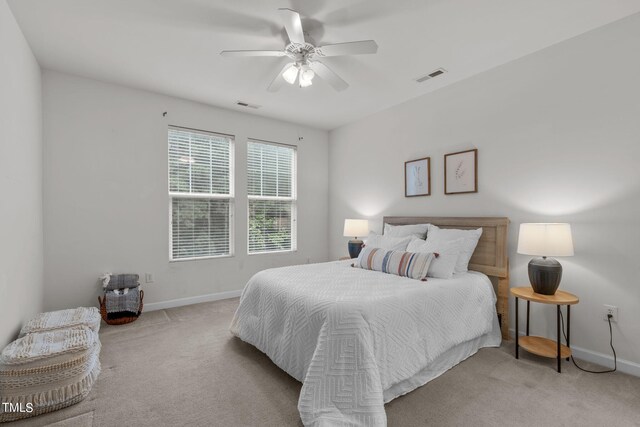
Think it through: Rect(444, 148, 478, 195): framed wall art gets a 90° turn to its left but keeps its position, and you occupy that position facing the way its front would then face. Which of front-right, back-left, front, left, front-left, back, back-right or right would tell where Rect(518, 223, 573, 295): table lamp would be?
front

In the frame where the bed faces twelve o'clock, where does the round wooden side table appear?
The round wooden side table is roughly at 7 o'clock from the bed.

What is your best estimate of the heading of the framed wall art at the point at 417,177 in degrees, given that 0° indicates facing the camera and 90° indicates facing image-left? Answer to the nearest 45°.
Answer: approximately 45°

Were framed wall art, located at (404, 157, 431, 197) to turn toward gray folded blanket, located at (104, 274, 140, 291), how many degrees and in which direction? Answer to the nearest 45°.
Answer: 0° — it already faces it

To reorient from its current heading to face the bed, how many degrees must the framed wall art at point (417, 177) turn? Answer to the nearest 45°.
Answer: approximately 45° to its left

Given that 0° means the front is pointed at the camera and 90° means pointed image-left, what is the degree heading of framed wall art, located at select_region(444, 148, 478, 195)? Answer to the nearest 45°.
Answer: approximately 45°

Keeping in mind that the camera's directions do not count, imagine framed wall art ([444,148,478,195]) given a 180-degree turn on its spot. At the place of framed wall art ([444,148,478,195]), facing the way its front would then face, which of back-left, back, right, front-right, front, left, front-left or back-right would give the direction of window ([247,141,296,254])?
back-left

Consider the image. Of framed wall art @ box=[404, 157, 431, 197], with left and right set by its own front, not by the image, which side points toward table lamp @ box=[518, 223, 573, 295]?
left
